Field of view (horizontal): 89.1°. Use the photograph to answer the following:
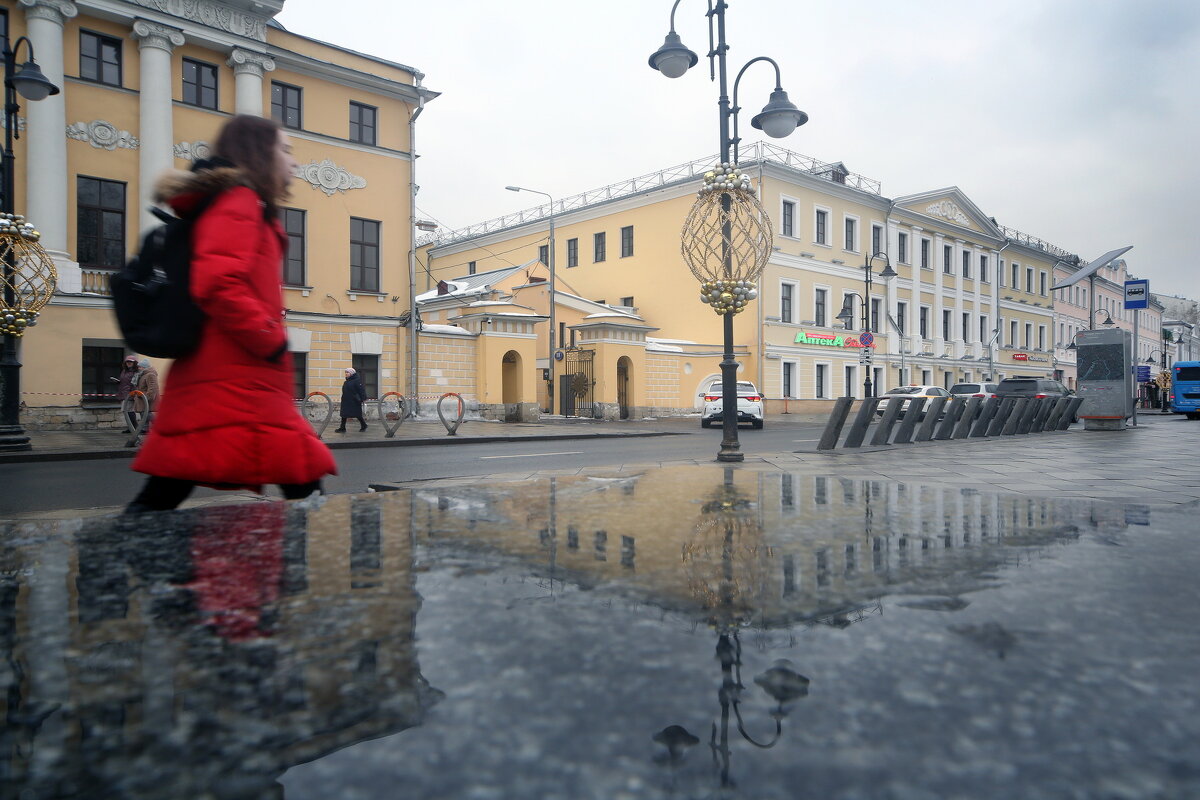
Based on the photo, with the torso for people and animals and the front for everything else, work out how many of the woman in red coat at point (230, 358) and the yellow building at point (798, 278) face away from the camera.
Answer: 0

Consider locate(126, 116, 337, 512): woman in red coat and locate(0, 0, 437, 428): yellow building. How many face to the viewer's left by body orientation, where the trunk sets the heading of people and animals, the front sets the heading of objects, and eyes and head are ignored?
0

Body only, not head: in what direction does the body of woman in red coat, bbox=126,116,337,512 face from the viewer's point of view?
to the viewer's right

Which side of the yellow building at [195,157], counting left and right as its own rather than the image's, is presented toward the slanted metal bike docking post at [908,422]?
front

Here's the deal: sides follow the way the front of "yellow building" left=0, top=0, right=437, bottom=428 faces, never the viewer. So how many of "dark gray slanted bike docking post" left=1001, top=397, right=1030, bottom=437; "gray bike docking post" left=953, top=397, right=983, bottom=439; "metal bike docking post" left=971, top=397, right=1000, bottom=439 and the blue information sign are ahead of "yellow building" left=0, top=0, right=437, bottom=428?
4

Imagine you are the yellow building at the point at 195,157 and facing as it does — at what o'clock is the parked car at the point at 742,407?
The parked car is roughly at 11 o'clock from the yellow building.

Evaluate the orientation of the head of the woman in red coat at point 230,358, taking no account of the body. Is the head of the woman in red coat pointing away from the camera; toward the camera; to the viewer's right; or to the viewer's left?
to the viewer's right

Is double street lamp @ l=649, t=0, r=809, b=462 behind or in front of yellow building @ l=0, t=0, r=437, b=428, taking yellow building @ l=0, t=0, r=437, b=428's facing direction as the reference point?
in front

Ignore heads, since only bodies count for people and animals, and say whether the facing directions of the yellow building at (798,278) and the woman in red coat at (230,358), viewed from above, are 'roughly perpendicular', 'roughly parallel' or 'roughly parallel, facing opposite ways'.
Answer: roughly perpendicular

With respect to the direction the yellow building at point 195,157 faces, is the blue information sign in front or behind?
in front
